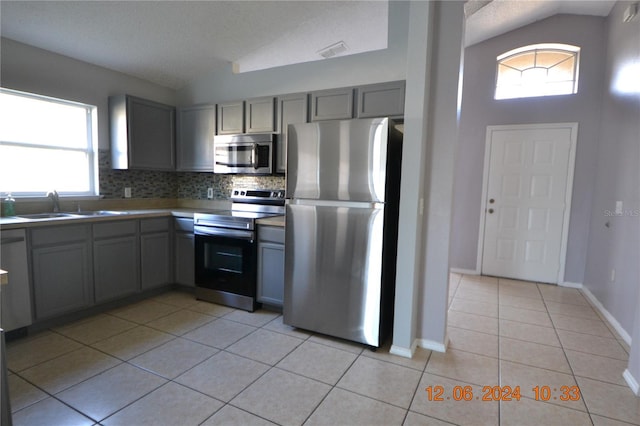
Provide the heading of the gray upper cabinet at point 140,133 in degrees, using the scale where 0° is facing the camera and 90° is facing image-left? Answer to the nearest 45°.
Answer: approximately 315°

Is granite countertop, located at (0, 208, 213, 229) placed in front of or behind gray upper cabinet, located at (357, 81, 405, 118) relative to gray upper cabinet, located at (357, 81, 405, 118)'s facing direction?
in front

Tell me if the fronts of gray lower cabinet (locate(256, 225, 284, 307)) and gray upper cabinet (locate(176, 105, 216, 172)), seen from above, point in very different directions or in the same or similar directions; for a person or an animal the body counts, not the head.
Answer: same or similar directions

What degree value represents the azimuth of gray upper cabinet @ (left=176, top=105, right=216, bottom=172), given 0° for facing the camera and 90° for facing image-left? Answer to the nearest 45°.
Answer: approximately 45°

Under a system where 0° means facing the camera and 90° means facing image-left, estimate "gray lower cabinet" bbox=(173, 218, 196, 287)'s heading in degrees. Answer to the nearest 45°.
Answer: approximately 45°

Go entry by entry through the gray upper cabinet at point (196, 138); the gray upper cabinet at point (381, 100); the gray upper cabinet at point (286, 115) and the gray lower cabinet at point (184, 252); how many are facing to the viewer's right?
0

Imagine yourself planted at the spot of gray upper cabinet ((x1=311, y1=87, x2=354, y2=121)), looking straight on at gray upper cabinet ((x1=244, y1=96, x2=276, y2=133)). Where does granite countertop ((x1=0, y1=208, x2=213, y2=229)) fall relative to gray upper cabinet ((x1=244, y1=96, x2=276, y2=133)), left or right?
left

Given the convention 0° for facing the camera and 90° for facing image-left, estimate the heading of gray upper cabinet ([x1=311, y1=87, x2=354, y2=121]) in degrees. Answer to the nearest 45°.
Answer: approximately 45°

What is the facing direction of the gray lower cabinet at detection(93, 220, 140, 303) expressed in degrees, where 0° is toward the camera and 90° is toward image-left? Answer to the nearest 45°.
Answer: approximately 315°

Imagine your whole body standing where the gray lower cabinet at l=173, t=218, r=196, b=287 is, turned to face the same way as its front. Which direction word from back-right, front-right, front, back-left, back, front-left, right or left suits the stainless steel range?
left

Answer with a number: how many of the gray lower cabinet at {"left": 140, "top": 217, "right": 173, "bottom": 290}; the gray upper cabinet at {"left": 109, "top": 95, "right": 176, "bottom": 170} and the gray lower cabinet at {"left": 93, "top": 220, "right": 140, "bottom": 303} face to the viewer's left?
0

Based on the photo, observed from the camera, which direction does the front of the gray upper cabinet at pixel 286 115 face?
facing the viewer and to the left of the viewer

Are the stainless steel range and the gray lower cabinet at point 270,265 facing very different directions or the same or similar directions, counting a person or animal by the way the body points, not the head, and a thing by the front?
same or similar directions

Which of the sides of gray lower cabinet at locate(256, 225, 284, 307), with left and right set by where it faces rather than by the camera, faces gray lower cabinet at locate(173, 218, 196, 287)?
right

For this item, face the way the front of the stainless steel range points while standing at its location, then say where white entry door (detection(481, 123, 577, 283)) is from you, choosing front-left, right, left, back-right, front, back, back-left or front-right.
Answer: back-left
